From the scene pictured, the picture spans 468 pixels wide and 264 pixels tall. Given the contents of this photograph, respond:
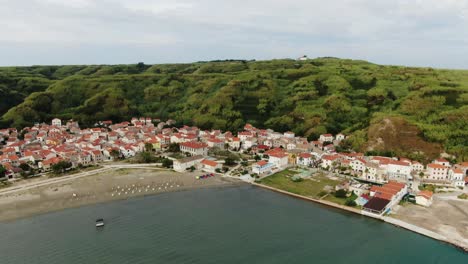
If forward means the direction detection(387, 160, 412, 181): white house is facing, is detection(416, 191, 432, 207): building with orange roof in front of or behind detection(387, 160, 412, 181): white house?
in front

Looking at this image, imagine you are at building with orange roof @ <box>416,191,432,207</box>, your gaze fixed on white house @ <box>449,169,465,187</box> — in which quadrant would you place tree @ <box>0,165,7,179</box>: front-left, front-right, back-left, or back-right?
back-left

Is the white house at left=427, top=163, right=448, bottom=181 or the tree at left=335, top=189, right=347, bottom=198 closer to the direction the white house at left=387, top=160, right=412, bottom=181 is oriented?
the tree

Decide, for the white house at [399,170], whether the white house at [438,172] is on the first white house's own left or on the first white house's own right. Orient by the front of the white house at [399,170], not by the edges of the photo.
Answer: on the first white house's own left

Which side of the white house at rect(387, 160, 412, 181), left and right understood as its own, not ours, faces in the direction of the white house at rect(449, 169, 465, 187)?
left

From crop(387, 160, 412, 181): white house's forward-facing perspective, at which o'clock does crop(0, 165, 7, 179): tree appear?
The tree is roughly at 2 o'clock from the white house.

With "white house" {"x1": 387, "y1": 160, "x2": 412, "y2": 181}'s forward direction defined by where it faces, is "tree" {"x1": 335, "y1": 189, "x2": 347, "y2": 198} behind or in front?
in front

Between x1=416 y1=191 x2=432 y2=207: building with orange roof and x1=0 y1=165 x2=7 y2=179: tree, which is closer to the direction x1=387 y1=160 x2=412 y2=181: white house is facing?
the building with orange roof

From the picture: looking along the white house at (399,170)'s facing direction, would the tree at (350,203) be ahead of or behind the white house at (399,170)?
ahead

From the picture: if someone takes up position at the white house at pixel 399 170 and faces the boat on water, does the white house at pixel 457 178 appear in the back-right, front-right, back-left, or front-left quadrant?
back-left

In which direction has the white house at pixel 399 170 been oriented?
toward the camera
